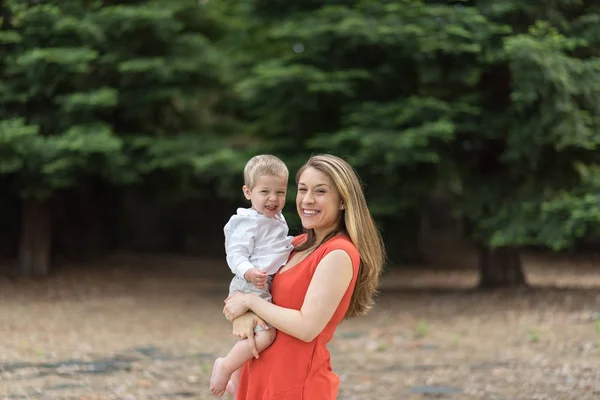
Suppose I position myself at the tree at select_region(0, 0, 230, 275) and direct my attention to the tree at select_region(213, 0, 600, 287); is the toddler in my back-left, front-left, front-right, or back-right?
front-right

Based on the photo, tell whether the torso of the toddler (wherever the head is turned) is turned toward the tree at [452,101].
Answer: no

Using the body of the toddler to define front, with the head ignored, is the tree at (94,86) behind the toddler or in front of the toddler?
behind

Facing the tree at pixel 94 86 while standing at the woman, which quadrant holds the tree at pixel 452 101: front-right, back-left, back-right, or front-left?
front-right

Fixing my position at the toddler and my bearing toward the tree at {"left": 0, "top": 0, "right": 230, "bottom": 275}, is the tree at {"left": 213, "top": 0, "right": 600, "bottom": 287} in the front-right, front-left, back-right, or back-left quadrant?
front-right
